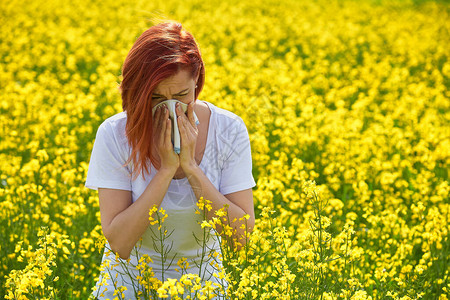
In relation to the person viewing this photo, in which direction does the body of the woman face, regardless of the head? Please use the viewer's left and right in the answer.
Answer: facing the viewer
